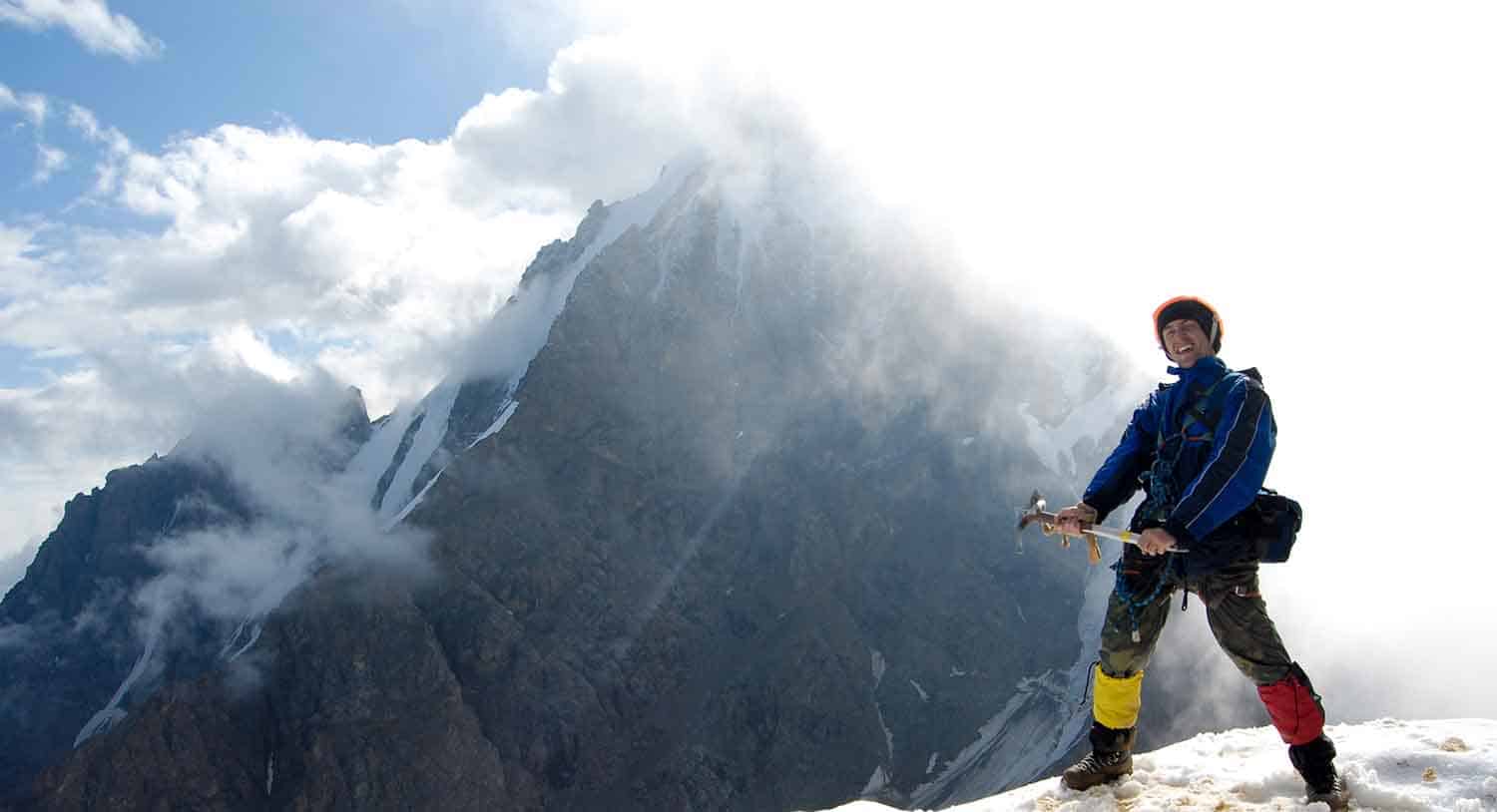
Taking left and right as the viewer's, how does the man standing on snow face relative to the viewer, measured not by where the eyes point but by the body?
facing the viewer and to the left of the viewer
